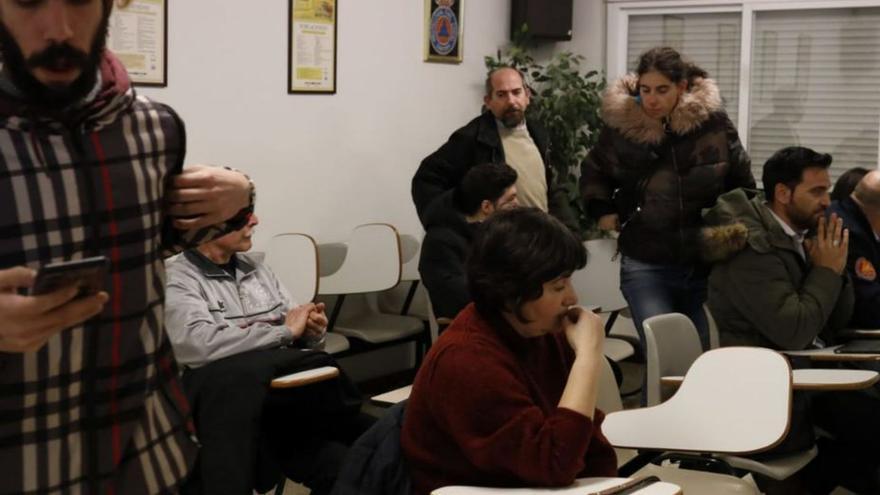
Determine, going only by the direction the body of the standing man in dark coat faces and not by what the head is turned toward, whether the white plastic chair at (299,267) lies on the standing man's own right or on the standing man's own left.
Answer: on the standing man's own right

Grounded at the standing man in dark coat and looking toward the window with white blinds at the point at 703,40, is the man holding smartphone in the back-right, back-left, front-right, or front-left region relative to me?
back-right

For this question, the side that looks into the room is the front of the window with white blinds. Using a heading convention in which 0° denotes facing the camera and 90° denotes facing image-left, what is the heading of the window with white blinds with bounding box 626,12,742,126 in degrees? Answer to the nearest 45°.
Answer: approximately 0°
